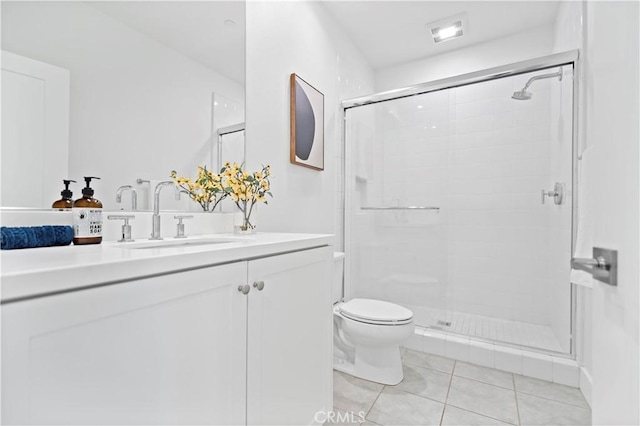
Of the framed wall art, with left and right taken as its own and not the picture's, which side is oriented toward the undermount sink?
right

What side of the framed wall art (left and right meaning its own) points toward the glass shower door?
left

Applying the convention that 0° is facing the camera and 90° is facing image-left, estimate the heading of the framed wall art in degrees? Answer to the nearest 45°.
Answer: approximately 315°

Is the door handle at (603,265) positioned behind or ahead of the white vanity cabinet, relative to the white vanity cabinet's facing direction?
ahead

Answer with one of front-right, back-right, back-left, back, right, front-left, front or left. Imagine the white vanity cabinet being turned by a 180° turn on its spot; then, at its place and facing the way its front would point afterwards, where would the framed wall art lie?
right

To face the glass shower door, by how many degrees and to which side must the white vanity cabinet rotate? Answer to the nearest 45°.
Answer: approximately 90° to its left

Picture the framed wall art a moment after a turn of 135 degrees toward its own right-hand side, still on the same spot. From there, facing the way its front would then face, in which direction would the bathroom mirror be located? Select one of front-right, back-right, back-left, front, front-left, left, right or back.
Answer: front-left

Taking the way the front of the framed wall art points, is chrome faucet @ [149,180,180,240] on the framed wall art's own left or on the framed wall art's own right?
on the framed wall art's own right

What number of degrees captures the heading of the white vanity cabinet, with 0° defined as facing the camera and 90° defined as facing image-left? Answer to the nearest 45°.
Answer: approximately 315°
